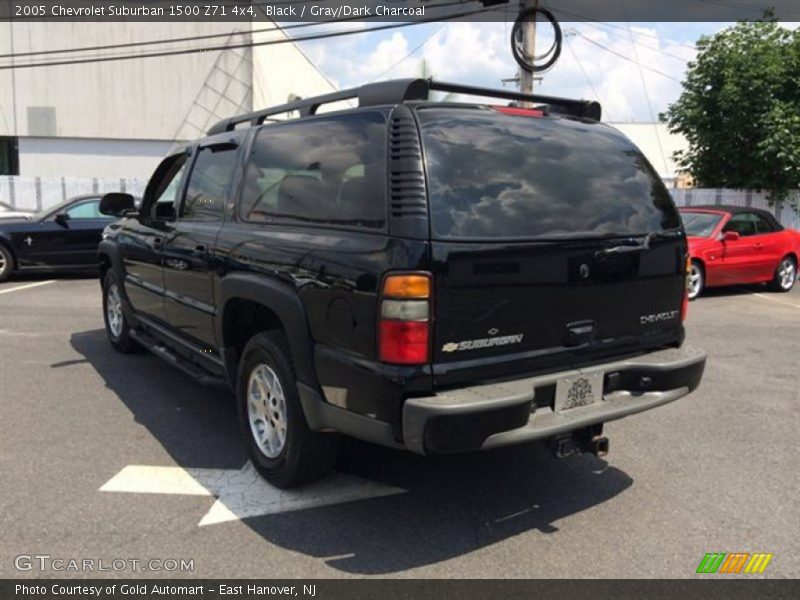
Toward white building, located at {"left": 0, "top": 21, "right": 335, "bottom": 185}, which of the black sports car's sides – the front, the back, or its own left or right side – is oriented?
right

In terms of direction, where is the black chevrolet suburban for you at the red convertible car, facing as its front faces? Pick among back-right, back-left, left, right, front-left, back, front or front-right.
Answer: front-left

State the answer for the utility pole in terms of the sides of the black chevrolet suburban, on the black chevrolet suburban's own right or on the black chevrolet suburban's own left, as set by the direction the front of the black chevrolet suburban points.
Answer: on the black chevrolet suburban's own right

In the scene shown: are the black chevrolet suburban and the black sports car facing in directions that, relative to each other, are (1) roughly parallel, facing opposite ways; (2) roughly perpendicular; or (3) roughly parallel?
roughly perpendicular

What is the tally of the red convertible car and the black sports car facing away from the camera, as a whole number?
0

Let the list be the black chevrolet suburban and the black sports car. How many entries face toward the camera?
0

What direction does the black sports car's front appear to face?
to the viewer's left

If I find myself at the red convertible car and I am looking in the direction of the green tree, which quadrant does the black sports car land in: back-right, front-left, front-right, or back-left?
back-left

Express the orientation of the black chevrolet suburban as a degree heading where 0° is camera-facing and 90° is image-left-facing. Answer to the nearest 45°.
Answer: approximately 135°

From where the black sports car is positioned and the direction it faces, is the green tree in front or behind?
behind

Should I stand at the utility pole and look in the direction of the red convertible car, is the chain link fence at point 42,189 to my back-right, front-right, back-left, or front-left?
back-right
